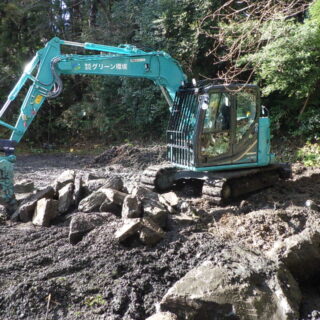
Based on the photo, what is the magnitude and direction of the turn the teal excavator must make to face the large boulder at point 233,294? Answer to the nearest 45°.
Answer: approximately 45° to its left

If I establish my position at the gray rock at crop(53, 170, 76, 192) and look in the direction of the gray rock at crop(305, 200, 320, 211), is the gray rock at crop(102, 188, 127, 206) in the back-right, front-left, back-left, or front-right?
front-right

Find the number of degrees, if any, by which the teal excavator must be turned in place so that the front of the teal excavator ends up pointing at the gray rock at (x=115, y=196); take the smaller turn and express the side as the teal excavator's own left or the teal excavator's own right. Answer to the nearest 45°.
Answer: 0° — it already faces it

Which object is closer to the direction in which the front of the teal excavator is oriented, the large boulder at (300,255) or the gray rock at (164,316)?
the gray rock

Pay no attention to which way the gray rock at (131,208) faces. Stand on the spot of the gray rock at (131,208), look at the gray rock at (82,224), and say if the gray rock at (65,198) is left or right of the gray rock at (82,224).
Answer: right

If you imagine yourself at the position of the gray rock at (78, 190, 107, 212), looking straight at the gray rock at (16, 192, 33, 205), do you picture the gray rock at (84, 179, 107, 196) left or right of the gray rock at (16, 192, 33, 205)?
right

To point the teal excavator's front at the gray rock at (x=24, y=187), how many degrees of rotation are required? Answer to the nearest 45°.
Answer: approximately 45° to its right

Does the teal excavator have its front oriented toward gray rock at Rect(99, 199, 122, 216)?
yes

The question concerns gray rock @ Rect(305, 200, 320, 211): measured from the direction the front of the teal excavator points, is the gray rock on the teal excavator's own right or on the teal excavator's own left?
on the teal excavator's own left

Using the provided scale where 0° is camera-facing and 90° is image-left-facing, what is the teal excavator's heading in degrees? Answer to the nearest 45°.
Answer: approximately 45°

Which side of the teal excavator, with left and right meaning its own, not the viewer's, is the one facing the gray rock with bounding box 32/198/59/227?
front

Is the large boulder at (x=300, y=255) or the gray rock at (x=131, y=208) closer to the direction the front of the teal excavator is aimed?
the gray rock

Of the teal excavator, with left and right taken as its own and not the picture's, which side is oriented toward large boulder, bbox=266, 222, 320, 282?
left

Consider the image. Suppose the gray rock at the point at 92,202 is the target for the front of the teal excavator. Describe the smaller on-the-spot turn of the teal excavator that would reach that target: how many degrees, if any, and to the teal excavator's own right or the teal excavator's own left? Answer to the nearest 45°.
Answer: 0° — it already faces it

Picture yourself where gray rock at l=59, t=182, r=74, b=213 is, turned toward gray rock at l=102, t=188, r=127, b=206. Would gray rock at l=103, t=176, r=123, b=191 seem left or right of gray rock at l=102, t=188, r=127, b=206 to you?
left

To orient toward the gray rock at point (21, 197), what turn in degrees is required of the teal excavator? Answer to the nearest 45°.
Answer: approximately 45° to its right
